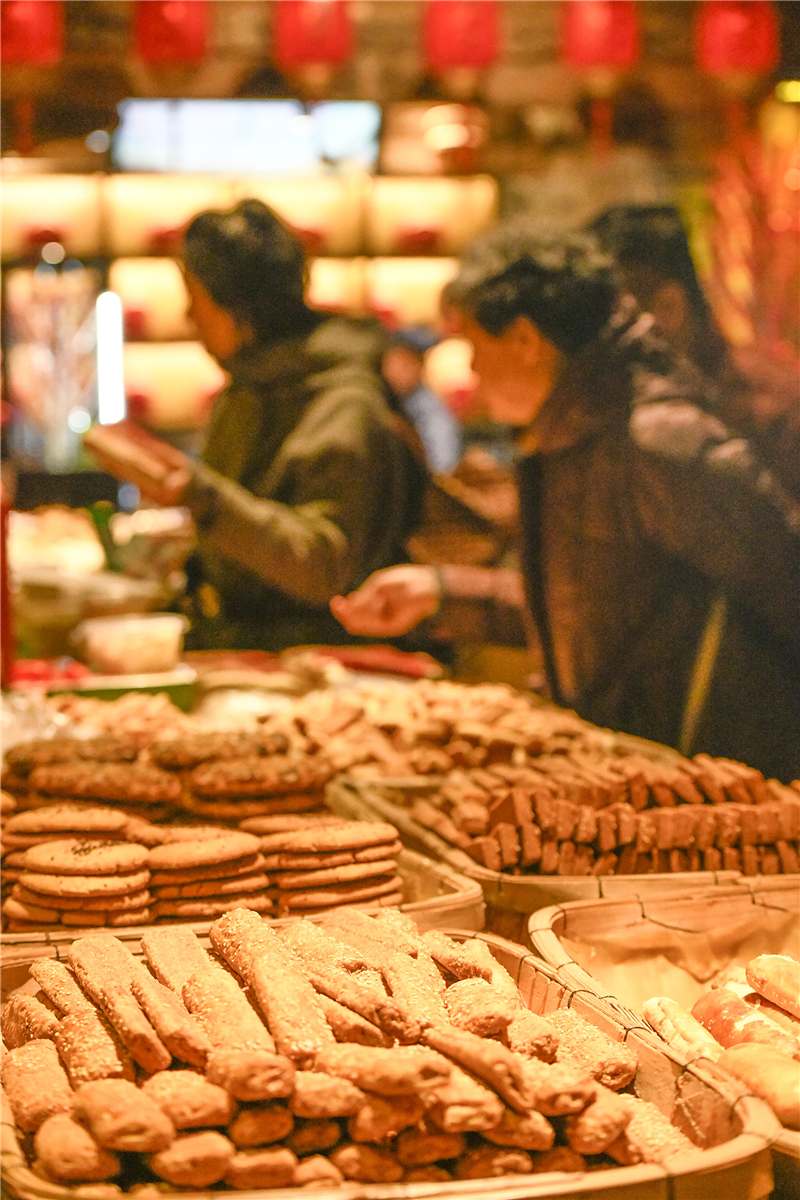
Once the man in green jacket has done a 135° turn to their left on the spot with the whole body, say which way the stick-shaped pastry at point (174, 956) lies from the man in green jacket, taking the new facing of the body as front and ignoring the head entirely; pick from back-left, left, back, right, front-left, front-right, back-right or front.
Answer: front-right

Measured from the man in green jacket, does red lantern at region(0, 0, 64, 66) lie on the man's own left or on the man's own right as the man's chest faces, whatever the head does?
on the man's own right

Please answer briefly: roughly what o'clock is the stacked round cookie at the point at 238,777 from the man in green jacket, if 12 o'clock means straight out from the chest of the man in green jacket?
The stacked round cookie is roughly at 9 o'clock from the man in green jacket.

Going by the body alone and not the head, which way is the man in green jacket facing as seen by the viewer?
to the viewer's left

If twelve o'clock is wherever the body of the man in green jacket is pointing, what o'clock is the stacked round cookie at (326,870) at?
The stacked round cookie is roughly at 9 o'clock from the man in green jacket.

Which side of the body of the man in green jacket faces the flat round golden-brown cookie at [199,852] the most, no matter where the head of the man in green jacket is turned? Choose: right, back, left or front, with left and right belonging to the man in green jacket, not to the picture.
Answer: left

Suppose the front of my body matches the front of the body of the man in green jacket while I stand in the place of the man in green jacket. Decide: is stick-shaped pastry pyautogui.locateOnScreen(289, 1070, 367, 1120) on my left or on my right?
on my left

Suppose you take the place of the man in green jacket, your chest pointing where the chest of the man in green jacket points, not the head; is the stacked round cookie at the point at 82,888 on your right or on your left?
on your left

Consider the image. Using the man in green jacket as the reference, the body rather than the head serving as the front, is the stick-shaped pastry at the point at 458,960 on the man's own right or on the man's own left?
on the man's own left

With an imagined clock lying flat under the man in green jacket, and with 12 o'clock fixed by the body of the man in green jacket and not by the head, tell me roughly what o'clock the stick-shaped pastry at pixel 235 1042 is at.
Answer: The stick-shaped pastry is roughly at 9 o'clock from the man in green jacket.

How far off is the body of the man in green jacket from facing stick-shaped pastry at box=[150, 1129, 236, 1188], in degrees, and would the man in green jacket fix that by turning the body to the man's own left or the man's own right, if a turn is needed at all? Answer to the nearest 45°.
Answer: approximately 90° to the man's own left

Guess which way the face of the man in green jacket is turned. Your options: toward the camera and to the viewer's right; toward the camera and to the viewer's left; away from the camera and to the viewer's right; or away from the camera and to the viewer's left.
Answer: away from the camera and to the viewer's left
